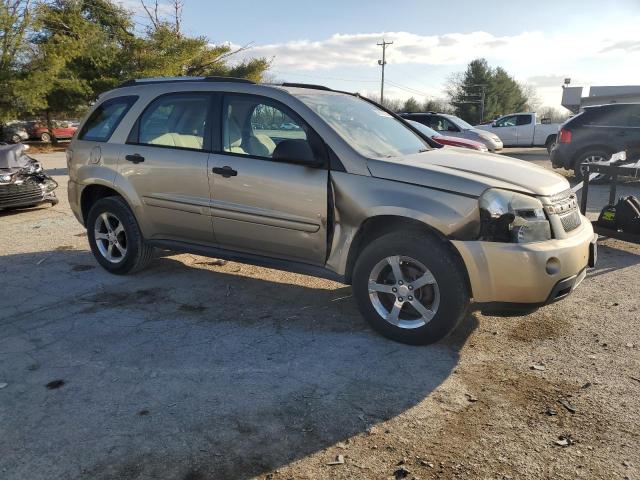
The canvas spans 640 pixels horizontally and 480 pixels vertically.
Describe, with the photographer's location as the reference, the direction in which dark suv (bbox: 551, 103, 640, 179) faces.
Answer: facing to the right of the viewer

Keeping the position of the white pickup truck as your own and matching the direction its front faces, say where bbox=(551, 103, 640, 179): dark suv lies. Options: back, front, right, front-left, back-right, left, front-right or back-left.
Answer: left

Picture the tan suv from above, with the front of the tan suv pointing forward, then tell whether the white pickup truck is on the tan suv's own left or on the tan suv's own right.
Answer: on the tan suv's own left

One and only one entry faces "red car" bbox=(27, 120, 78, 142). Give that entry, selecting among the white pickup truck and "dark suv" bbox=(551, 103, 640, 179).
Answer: the white pickup truck

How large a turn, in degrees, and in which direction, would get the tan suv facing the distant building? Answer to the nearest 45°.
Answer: approximately 90° to its left

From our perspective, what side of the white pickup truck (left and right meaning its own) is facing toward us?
left

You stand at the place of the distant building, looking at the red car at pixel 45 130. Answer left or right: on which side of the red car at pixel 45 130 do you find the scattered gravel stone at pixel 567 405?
left

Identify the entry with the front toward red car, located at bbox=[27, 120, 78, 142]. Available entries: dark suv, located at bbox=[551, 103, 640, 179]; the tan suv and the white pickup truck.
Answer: the white pickup truck

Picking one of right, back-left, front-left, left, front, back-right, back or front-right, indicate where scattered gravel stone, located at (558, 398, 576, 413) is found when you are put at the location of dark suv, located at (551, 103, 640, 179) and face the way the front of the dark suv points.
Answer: right

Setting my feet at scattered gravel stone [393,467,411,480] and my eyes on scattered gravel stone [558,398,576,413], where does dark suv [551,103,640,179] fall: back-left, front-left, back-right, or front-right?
front-left

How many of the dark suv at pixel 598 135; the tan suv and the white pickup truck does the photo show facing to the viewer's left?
1

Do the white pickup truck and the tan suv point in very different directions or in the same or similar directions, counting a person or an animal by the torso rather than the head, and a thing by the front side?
very different directions

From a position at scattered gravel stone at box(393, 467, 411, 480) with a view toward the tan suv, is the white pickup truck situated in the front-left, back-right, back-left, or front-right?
front-right

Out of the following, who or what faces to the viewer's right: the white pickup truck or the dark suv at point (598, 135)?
the dark suv
